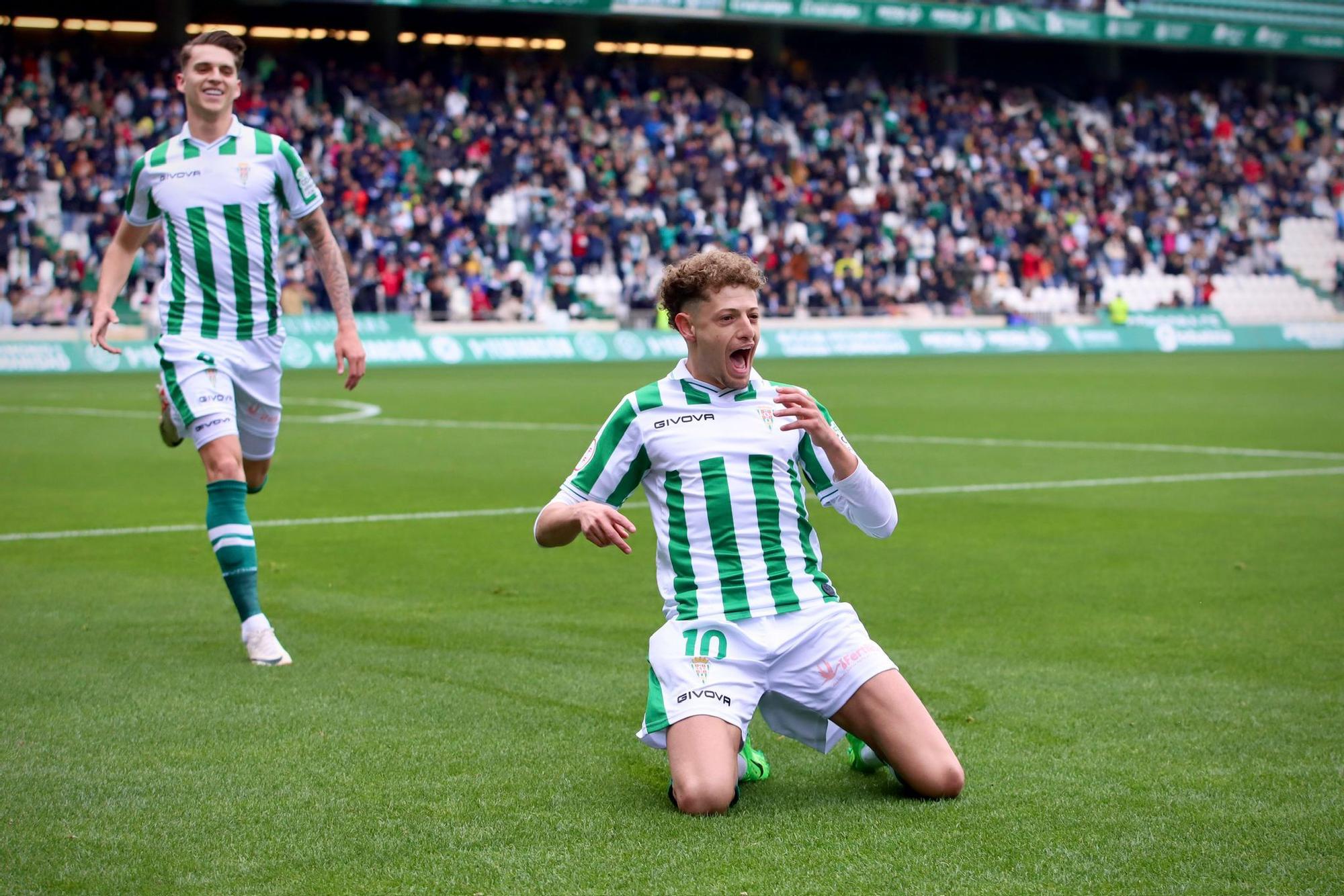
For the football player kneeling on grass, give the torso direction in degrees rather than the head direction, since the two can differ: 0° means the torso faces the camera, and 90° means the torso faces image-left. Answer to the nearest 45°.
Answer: approximately 0°
